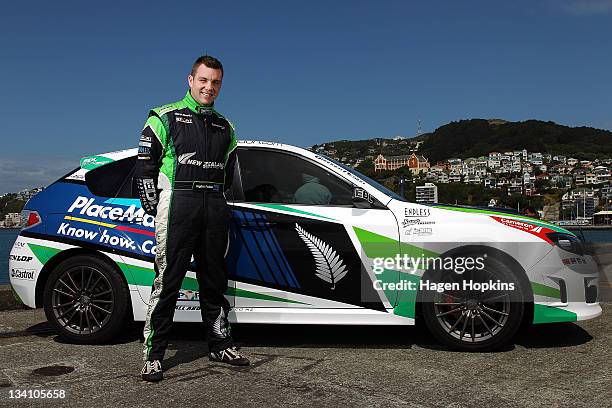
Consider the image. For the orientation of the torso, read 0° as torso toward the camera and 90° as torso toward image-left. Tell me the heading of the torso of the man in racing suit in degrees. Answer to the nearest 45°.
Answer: approximately 315°

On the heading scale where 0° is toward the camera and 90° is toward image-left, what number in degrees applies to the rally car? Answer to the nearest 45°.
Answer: approximately 270°

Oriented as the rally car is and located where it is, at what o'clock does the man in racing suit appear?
The man in racing suit is roughly at 5 o'clock from the rally car.
